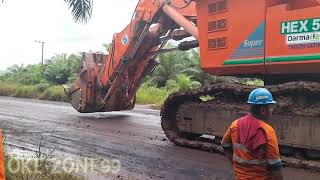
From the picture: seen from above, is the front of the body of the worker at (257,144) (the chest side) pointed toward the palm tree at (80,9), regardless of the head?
no
